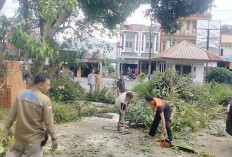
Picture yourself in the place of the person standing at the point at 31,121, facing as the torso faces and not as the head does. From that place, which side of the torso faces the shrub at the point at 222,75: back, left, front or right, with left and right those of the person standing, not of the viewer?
front

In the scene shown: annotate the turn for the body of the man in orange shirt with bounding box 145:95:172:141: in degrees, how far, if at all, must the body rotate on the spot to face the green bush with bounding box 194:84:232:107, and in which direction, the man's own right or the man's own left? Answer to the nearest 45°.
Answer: approximately 135° to the man's own right

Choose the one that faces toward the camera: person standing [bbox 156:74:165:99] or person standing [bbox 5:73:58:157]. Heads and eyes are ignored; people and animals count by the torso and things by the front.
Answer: person standing [bbox 156:74:165:99]

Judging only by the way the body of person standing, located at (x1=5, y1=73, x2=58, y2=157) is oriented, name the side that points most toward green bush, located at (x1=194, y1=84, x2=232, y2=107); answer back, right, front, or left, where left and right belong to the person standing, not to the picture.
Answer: front

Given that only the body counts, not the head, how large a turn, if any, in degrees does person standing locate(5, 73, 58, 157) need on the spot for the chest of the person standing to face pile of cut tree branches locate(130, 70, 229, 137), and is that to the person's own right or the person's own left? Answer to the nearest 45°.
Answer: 0° — they already face it

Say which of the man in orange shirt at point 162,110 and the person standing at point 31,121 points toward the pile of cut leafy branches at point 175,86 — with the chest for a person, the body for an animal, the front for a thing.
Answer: the person standing

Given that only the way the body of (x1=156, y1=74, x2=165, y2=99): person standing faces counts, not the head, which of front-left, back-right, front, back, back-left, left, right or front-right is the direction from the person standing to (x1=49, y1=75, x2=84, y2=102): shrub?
right

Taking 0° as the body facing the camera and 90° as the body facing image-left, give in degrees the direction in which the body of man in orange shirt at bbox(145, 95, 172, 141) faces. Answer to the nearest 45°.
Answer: approximately 45°

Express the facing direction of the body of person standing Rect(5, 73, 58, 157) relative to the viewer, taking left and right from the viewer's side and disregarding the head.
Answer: facing away from the viewer and to the right of the viewer

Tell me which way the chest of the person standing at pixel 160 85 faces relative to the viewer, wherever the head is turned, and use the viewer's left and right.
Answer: facing the viewer

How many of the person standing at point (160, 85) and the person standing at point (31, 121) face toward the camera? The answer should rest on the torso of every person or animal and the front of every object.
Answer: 1

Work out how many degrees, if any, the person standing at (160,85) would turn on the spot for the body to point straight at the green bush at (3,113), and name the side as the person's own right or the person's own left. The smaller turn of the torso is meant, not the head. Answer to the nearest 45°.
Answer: approximately 45° to the person's own right

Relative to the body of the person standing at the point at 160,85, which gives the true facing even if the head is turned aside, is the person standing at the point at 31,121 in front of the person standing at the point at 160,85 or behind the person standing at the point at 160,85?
in front

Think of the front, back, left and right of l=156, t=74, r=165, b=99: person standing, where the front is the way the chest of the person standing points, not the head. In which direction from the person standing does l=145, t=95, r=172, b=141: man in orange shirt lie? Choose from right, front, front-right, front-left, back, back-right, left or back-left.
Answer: front

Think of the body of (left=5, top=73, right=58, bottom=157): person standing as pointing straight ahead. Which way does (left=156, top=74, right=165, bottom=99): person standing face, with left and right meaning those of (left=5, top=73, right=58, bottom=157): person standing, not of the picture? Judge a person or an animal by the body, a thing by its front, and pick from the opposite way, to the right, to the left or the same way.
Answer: the opposite way

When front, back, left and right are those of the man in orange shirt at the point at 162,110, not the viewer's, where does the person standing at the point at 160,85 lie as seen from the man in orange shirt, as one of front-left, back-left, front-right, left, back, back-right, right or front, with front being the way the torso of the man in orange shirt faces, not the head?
back-right

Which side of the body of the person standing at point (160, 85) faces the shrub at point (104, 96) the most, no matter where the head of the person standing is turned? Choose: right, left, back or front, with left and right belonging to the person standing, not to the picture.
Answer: right

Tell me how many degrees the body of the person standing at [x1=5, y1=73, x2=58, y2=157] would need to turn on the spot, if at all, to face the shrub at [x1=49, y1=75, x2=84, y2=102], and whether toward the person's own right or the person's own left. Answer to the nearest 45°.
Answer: approximately 45° to the person's own left

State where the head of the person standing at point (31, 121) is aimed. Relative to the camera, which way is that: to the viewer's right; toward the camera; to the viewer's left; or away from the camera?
to the viewer's right
